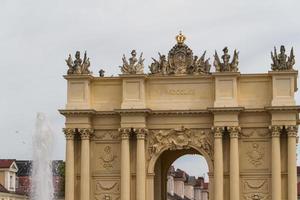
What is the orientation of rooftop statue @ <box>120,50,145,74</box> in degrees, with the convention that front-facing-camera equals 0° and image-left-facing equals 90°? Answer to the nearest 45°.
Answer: approximately 0°

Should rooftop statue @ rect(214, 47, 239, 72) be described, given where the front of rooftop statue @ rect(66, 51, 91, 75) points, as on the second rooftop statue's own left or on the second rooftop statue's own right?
on the second rooftop statue's own left
